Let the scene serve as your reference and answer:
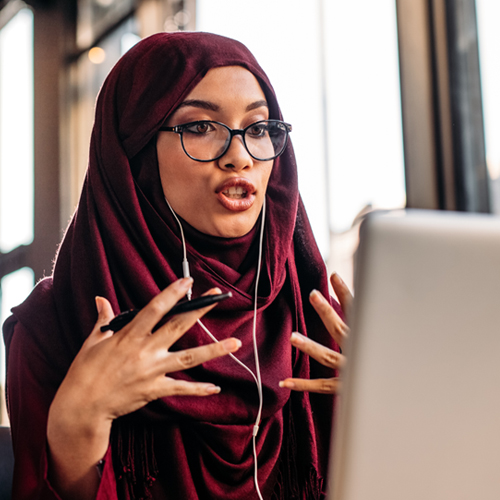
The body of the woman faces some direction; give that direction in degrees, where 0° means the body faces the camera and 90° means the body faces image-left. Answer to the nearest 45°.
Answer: approximately 315°

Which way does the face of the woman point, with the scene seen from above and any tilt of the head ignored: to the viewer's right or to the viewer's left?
to the viewer's right
